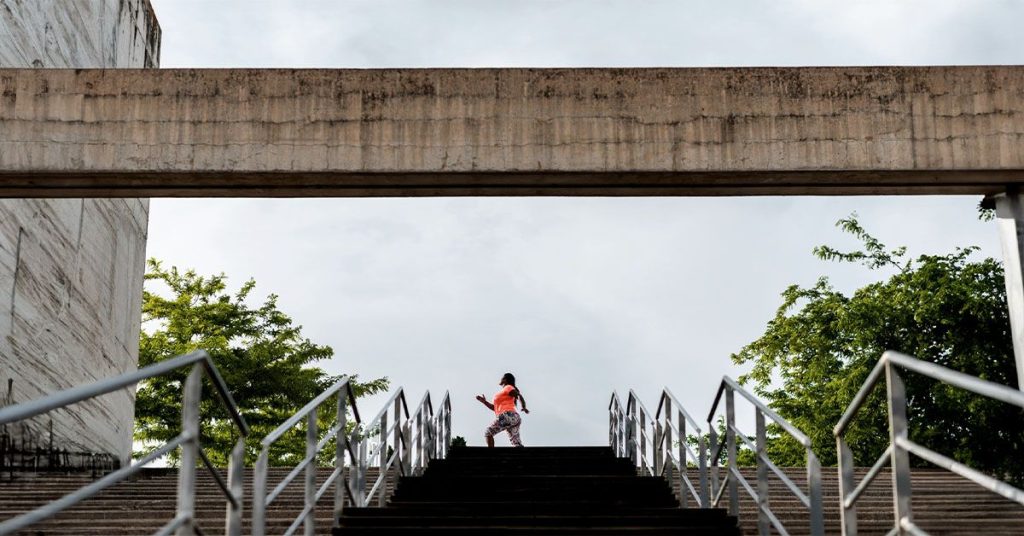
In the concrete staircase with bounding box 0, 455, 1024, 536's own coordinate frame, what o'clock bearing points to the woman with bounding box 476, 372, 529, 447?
The woman is roughly at 6 o'clock from the concrete staircase.

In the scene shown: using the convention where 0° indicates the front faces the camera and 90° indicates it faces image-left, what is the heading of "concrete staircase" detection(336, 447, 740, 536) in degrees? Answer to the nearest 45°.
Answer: approximately 0°

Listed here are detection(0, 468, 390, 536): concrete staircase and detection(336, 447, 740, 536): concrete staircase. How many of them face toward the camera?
2

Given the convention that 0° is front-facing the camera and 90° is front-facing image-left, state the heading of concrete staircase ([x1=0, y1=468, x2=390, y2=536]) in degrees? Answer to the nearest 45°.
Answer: approximately 0°

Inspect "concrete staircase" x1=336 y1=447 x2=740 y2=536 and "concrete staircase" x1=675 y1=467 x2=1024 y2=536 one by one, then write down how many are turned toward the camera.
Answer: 2

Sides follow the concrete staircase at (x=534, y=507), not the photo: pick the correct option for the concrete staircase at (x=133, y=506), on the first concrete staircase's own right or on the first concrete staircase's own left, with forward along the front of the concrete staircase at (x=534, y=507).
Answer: on the first concrete staircase's own right

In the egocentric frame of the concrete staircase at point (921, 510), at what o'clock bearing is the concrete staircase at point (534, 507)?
the concrete staircase at point (534, 507) is roughly at 2 o'clock from the concrete staircase at point (921, 510).

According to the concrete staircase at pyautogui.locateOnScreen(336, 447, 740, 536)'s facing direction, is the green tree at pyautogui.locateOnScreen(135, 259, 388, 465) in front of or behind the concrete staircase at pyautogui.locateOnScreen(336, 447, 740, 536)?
behind
